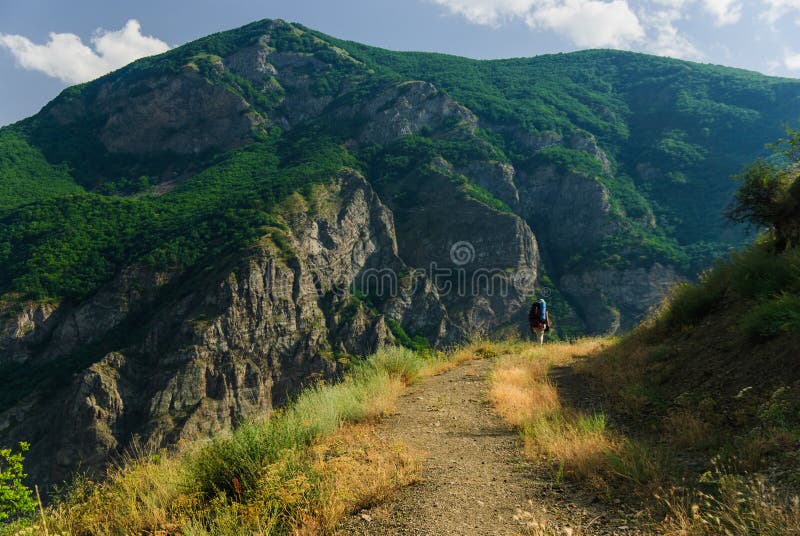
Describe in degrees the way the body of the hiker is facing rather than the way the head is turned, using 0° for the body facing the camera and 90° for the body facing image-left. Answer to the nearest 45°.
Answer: approximately 180°
